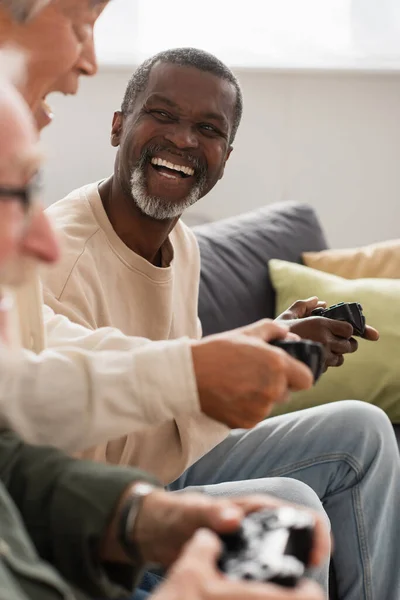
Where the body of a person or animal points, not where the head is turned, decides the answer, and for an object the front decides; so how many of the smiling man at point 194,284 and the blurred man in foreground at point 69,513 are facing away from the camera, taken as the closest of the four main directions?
0

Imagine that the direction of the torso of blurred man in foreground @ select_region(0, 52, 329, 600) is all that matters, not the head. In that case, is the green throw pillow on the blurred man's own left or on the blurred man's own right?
on the blurred man's own left

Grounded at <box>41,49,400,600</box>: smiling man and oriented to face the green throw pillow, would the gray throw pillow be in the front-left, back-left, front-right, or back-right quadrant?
front-left

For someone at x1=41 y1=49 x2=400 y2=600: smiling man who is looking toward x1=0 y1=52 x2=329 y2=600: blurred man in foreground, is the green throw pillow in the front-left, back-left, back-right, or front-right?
back-left

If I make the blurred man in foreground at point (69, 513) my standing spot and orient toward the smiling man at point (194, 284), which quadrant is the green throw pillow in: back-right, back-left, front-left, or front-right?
front-right

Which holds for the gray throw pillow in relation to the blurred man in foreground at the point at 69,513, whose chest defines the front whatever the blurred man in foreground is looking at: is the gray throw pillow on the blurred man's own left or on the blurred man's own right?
on the blurred man's own left

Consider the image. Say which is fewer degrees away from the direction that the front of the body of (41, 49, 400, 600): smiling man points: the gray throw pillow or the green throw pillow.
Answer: the green throw pillow

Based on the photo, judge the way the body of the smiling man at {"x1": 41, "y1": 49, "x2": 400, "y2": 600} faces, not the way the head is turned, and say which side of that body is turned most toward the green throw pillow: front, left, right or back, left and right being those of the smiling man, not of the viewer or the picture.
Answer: left

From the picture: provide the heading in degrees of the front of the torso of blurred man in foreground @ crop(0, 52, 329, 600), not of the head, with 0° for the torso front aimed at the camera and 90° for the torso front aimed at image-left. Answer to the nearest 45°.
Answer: approximately 270°

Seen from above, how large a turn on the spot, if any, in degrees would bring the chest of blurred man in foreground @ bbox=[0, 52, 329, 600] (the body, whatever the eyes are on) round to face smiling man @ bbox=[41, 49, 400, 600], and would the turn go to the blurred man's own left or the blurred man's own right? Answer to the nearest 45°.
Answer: approximately 90° to the blurred man's own left
